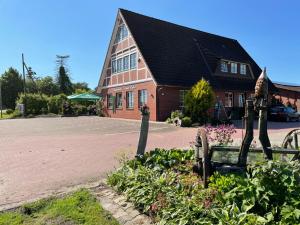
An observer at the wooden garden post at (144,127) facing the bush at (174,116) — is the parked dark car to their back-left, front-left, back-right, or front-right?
front-right

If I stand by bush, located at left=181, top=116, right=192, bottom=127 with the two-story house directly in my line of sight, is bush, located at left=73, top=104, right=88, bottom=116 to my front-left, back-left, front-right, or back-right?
front-left

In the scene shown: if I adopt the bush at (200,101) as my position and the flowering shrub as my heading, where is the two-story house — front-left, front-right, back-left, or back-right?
back-right
